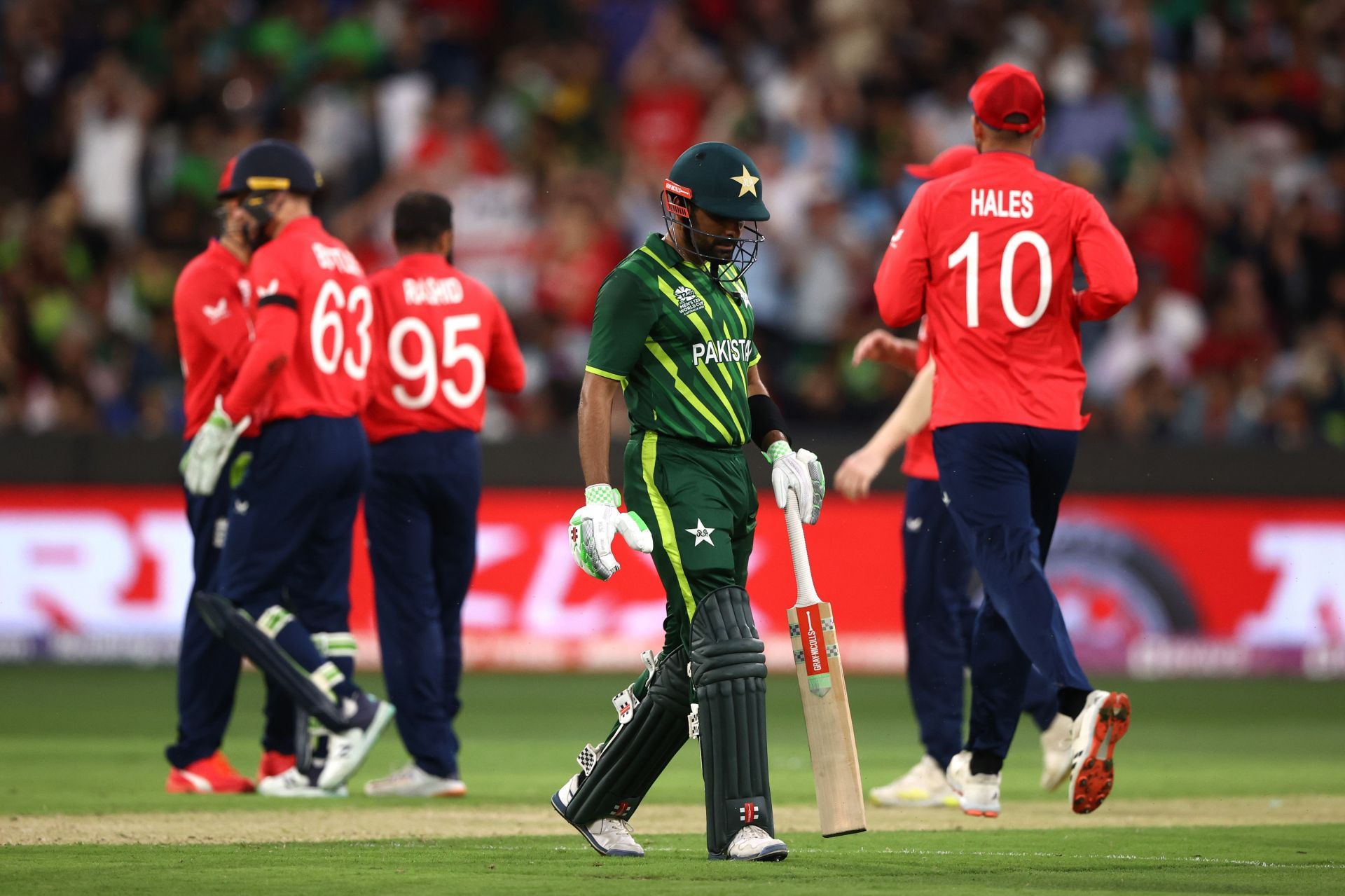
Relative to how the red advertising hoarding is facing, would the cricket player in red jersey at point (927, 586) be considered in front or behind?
in front

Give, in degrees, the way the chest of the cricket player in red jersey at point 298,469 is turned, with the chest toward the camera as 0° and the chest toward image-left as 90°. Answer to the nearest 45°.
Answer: approximately 135°

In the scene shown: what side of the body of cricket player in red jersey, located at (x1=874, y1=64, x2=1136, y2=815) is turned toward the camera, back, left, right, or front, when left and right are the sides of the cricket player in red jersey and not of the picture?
back

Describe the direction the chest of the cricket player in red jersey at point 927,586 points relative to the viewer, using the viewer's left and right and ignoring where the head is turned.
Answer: facing to the left of the viewer

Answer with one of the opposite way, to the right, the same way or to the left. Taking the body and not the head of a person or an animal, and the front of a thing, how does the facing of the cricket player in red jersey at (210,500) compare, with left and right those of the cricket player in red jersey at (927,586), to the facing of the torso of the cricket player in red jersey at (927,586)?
the opposite way

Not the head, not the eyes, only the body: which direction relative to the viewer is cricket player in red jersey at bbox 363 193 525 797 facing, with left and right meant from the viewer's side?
facing away from the viewer

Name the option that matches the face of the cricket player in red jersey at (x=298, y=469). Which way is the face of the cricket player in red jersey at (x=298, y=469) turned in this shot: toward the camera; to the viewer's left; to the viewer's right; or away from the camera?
to the viewer's left

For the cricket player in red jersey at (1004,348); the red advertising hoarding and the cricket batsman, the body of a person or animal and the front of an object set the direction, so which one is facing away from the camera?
the cricket player in red jersey

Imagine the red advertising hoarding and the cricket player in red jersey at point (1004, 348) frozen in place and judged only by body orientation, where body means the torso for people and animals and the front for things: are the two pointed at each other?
yes

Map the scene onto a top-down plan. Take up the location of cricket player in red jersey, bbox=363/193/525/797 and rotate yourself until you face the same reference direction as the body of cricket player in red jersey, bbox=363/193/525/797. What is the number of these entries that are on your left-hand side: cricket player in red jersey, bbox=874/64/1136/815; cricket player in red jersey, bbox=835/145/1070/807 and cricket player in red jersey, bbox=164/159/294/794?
1

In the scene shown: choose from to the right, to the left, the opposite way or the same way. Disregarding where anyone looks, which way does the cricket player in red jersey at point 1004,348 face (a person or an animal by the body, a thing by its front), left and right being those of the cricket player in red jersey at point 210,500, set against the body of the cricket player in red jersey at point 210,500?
to the left

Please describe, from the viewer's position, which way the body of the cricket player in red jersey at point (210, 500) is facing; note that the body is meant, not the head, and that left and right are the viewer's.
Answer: facing to the right of the viewer

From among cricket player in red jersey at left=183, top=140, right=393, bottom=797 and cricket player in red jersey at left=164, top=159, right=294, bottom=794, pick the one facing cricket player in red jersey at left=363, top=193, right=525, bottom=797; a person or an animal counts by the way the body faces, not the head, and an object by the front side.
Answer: cricket player in red jersey at left=164, top=159, right=294, bottom=794

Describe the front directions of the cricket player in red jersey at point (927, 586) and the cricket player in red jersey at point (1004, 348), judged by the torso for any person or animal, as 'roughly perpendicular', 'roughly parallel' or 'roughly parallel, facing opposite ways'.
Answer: roughly perpendicular
